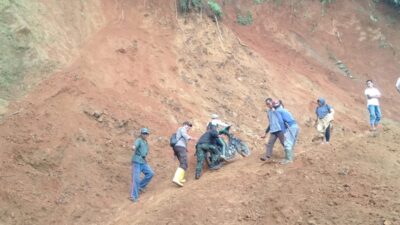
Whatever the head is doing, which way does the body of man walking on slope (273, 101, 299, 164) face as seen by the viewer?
to the viewer's left

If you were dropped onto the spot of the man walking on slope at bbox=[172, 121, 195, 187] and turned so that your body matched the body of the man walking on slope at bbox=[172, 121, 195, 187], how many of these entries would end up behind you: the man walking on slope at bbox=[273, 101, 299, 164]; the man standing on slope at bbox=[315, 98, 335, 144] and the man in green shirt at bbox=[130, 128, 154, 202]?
1

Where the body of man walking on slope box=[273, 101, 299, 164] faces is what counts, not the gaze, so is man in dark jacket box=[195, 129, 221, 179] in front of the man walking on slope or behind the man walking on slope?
in front

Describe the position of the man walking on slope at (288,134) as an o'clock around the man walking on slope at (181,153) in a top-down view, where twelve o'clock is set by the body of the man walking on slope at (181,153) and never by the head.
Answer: the man walking on slope at (288,134) is roughly at 1 o'clock from the man walking on slope at (181,153).

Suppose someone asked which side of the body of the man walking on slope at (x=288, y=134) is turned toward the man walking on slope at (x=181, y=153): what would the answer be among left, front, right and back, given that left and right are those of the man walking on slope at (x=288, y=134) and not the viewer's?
front

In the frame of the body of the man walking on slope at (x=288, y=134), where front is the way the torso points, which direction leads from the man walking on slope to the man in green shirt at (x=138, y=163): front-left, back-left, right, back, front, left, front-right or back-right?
front

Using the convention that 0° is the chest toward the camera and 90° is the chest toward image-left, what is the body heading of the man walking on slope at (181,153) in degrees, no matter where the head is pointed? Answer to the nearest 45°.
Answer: approximately 270°
